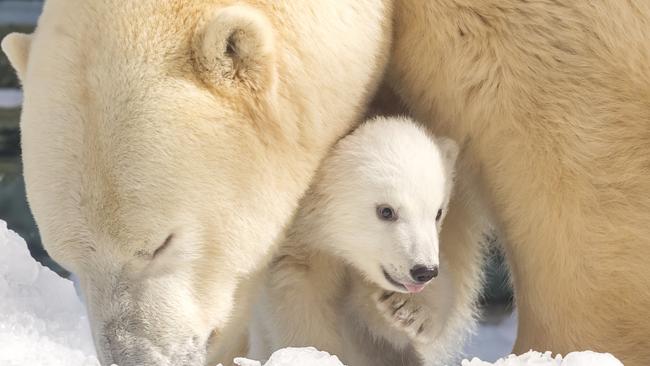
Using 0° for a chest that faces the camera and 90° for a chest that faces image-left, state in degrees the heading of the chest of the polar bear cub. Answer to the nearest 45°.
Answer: approximately 315°

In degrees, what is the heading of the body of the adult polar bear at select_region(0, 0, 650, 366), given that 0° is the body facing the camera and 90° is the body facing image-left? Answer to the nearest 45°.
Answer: approximately 45°

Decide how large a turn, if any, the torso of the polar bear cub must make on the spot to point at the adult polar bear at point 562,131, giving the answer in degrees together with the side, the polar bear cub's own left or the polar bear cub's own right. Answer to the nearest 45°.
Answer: approximately 90° to the polar bear cub's own left
